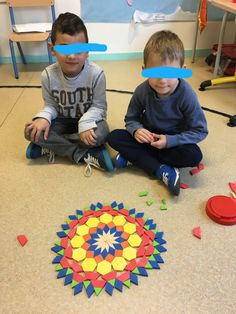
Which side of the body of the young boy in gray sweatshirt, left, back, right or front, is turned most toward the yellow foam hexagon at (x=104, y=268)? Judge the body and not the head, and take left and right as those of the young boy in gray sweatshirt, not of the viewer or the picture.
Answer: front

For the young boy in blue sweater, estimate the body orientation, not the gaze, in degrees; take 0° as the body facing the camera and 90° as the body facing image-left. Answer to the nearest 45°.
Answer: approximately 0°

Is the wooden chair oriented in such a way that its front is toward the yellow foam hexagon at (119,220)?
yes

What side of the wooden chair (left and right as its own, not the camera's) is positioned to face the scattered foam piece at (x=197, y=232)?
front

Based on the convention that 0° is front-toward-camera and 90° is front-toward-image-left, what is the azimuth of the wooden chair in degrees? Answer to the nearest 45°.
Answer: approximately 0°

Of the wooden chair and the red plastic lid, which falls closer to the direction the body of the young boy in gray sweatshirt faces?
the red plastic lid
